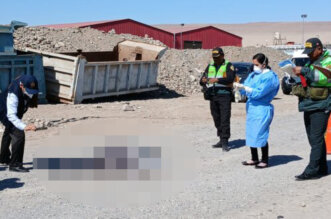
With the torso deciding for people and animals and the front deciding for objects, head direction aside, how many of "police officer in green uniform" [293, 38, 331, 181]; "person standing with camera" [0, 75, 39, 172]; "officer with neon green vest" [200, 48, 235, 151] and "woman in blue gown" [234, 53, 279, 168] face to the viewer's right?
1

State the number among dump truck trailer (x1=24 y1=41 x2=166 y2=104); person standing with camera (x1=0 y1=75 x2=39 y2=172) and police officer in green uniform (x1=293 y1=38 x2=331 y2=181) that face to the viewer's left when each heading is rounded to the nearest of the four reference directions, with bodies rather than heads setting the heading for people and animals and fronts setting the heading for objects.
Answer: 1

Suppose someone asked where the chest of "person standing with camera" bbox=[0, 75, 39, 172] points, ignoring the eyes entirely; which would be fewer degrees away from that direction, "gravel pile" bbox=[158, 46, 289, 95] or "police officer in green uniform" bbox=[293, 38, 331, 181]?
the police officer in green uniform

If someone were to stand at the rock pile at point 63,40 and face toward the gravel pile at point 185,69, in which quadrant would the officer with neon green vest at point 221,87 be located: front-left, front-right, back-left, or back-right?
front-right

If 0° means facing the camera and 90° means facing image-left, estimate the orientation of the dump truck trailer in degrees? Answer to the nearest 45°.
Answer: approximately 225°

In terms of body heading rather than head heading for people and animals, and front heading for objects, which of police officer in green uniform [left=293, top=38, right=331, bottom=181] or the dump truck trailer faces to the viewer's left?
the police officer in green uniform

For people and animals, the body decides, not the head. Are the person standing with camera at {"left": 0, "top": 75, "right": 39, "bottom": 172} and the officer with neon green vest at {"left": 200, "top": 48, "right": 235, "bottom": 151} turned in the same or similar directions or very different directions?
very different directions

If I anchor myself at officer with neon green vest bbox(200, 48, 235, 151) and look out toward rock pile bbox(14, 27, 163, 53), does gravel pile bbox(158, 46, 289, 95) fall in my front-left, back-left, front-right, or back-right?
front-right

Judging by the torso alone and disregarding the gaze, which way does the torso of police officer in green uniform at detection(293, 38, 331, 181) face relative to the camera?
to the viewer's left

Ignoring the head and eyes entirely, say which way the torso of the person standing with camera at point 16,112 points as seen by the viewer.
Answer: to the viewer's right

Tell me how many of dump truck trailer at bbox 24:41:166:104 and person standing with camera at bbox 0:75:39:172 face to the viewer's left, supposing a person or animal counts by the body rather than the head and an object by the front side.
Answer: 0

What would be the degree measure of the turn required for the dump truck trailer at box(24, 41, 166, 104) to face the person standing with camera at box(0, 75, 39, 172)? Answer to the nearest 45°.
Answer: approximately 135° to its right

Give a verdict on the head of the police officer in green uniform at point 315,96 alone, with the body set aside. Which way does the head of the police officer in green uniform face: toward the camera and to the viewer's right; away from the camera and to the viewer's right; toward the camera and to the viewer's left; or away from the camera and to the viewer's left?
toward the camera and to the viewer's left

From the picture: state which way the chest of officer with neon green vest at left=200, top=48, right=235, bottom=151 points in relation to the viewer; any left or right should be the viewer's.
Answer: facing the viewer and to the left of the viewer

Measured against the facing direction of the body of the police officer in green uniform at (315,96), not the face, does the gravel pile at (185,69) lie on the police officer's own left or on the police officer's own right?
on the police officer's own right

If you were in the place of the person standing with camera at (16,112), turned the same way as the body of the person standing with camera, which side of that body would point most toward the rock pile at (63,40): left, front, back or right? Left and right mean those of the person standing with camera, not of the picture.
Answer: left

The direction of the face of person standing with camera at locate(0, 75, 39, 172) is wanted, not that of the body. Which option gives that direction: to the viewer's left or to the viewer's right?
to the viewer's right
